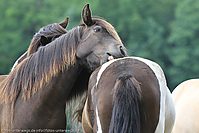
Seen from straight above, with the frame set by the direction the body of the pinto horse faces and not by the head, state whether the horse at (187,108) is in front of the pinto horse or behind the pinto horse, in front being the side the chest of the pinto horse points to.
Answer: in front

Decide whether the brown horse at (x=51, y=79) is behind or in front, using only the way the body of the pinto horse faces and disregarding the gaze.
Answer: in front

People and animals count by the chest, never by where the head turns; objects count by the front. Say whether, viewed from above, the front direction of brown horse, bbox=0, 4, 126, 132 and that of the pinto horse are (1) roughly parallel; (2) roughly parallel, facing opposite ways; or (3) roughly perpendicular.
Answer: roughly perpendicular

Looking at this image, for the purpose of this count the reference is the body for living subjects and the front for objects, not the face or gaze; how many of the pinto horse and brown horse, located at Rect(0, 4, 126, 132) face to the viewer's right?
1

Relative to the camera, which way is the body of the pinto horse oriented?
away from the camera

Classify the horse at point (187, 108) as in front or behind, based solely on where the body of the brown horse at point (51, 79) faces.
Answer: in front

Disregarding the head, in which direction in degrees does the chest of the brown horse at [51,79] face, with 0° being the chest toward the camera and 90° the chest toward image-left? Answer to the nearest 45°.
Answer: approximately 270°
